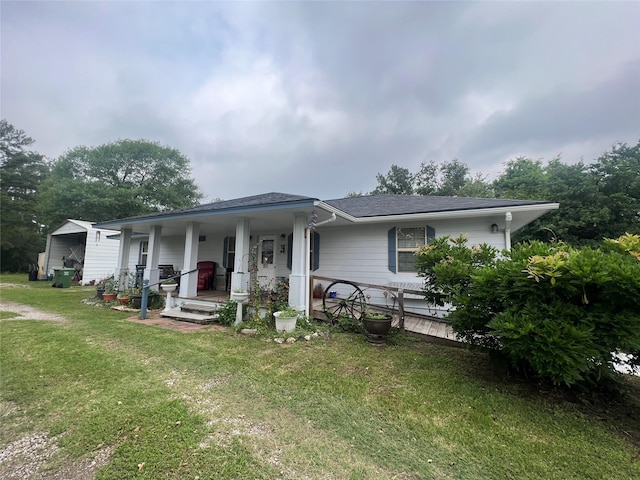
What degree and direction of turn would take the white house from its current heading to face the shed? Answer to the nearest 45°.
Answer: approximately 90° to its right

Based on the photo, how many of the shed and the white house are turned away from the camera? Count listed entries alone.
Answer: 0

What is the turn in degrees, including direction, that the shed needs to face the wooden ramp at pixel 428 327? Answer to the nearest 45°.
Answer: approximately 45° to its left

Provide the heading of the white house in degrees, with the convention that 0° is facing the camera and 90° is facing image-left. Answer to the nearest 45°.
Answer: approximately 45°

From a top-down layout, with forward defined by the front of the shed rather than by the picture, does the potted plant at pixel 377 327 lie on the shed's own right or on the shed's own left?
on the shed's own left

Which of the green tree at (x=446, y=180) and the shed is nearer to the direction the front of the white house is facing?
the shed

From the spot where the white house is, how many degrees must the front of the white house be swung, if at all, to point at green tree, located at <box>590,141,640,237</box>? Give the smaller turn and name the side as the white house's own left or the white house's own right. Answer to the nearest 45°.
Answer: approximately 135° to the white house's own left

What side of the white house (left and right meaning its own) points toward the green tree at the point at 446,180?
back

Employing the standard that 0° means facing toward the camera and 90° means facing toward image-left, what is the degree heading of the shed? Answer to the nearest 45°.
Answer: approximately 45°

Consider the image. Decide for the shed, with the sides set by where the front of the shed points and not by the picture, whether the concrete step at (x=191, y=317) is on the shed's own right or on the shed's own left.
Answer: on the shed's own left
